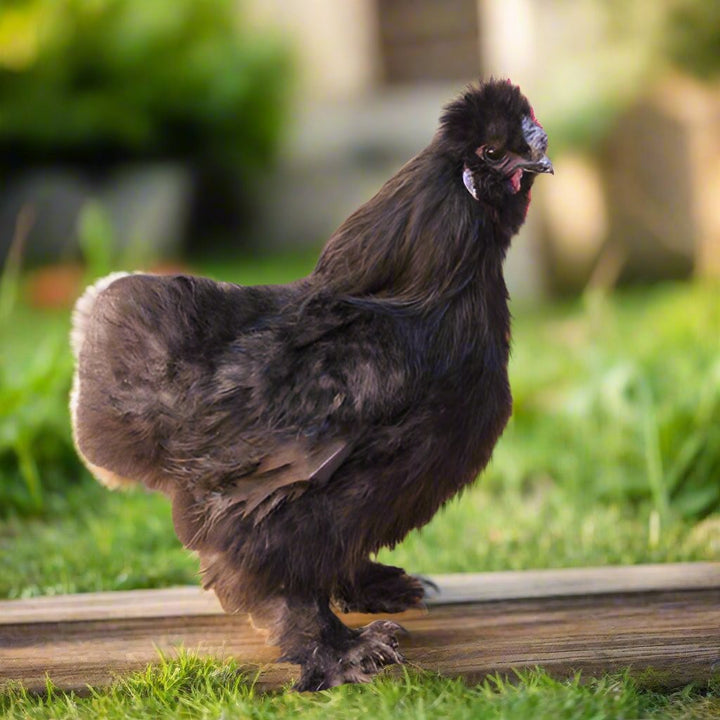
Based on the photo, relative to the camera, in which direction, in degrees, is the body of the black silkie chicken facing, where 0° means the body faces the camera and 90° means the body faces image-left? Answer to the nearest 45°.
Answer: approximately 270°
